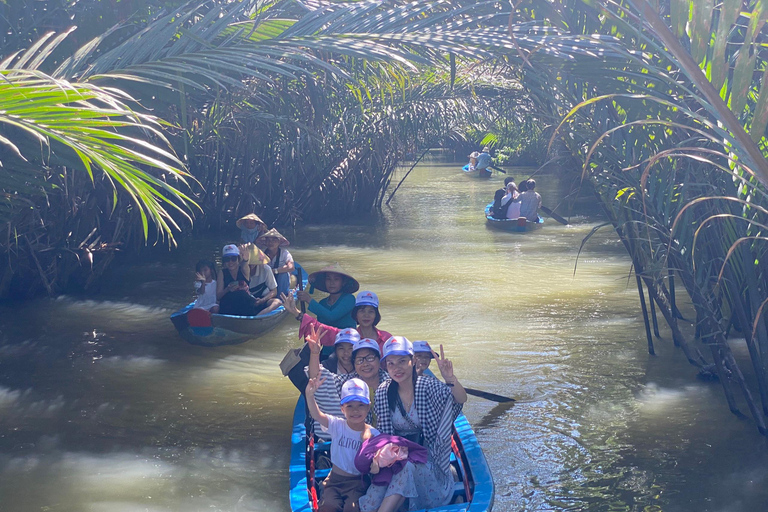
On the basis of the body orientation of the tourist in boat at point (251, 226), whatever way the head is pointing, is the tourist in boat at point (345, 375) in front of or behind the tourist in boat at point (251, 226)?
in front

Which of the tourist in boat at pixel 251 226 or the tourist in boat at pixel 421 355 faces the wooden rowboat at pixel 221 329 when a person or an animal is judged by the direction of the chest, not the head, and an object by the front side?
the tourist in boat at pixel 251 226

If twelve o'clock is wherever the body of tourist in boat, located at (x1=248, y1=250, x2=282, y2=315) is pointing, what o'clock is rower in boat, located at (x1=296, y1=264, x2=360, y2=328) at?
rower in boat, located at (x1=296, y1=264, x2=360, y2=328) is roughly at 10 o'clock from tourist in boat, located at (x1=248, y1=250, x2=282, y2=315).

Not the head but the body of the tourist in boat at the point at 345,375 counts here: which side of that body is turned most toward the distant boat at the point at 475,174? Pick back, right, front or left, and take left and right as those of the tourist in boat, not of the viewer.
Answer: back

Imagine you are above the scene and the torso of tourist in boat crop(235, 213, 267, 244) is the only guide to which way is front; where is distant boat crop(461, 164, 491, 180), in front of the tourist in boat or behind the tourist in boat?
behind

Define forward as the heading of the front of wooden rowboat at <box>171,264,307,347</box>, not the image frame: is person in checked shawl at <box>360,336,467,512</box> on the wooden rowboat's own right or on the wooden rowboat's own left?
on the wooden rowboat's own left

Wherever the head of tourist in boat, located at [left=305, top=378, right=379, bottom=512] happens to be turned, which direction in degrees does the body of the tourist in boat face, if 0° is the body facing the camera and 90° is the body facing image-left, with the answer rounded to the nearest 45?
approximately 0°

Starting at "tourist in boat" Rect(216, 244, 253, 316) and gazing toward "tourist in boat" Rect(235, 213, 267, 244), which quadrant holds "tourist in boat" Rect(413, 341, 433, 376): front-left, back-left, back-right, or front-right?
back-right
